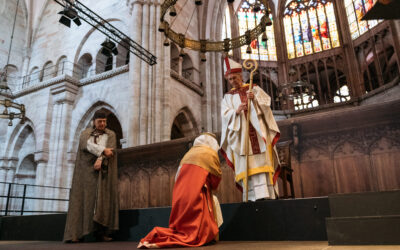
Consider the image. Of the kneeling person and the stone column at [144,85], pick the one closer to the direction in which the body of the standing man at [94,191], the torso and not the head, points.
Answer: the kneeling person

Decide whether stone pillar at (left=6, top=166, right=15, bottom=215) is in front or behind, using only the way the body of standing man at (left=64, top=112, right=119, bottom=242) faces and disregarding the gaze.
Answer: behind

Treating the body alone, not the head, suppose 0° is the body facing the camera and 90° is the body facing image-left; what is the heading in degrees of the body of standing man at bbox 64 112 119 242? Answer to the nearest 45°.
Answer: approximately 315°

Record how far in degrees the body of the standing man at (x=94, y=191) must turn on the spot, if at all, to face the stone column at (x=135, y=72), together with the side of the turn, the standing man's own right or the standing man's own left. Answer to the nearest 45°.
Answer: approximately 135° to the standing man's own left

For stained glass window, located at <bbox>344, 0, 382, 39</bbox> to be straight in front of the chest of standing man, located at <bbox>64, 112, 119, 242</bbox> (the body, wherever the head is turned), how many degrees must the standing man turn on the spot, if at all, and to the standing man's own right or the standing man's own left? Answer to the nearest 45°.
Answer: approximately 90° to the standing man's own left

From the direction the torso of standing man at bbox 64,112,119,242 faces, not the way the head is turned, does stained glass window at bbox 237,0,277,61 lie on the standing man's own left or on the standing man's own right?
on the standing man's own left

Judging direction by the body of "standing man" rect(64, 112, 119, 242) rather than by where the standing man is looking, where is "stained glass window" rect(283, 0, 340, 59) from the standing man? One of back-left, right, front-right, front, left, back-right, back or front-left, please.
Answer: left

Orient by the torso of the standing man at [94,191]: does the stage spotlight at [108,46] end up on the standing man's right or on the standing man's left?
on the standing man's left

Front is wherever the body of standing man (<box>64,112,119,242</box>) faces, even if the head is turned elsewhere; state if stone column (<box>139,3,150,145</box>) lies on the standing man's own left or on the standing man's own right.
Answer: on the standing man's own left

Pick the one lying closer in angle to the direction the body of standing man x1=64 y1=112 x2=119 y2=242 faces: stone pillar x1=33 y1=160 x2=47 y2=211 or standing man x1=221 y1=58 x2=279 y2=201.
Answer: the standing man

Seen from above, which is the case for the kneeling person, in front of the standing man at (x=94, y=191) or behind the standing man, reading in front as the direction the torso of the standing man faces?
in front
